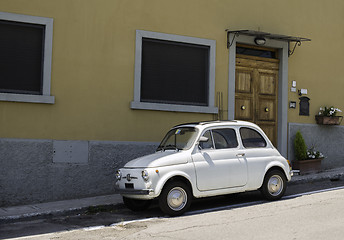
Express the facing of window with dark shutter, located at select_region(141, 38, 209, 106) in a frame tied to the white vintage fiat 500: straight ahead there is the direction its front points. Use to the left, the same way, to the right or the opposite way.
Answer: to the left

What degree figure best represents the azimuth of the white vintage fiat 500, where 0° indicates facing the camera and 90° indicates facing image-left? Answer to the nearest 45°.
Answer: approximately 45°

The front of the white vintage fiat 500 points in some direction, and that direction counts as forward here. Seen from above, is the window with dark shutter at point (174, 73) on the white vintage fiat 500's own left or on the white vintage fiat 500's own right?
on the white vintage fiat 500's own right

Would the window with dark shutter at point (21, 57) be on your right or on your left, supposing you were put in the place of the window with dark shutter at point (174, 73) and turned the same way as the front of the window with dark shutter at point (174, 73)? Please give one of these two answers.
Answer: on your right

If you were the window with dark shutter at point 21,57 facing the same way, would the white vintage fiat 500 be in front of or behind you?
in front

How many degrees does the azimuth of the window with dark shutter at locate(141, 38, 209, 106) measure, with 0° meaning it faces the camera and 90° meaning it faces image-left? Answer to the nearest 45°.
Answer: approximately 315°

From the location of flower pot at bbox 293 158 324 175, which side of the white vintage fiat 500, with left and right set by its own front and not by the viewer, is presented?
back

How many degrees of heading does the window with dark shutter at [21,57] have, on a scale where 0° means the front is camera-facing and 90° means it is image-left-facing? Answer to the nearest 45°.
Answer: approximately 315°

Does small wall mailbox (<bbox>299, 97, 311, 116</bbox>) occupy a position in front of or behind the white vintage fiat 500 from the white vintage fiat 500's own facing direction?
behind

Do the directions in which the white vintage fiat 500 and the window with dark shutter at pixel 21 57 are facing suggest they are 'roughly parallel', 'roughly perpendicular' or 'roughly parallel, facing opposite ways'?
roughly perpendicular

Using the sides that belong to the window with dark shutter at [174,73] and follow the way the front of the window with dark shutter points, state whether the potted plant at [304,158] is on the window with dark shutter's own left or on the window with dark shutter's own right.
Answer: on the window with dark shutter's own left
